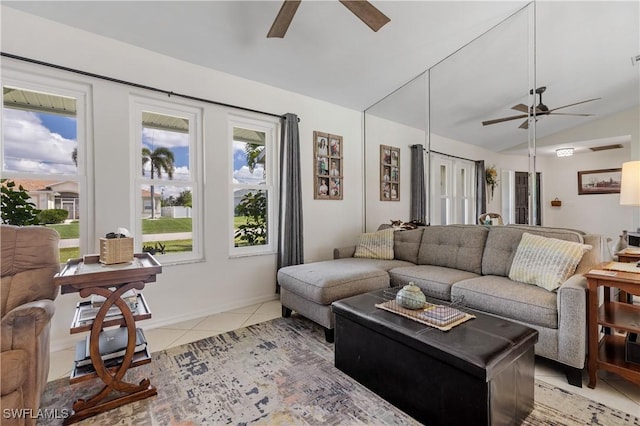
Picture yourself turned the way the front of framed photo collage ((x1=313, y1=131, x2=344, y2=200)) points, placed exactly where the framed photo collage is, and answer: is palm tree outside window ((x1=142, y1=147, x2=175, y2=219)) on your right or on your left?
on your right

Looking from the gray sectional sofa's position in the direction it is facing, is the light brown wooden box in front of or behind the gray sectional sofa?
in front

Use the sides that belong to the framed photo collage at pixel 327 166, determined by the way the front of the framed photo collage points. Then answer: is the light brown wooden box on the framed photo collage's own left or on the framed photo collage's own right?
on the framed photo collage's own right

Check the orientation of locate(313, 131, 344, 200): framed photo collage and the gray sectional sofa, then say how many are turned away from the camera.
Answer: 0

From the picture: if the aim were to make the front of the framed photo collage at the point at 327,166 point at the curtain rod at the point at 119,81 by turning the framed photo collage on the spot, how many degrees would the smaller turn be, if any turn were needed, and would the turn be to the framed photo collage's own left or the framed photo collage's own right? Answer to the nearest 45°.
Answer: approximately 90° to the framed photo collage's own right

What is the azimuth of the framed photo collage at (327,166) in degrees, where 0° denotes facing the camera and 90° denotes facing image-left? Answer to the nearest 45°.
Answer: approximately 315°

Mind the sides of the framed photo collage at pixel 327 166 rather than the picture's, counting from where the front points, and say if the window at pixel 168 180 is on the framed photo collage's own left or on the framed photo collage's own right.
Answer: on the framed photo collage's own right

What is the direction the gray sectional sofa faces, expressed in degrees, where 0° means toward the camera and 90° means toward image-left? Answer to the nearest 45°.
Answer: approximately 45°

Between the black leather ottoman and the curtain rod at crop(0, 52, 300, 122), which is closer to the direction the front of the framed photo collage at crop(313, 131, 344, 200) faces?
the black leather ottoman

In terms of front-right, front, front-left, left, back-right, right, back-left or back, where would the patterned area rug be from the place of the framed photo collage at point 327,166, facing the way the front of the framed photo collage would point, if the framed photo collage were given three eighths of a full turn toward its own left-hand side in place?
back

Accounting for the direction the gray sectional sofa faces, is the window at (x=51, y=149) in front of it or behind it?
in front
